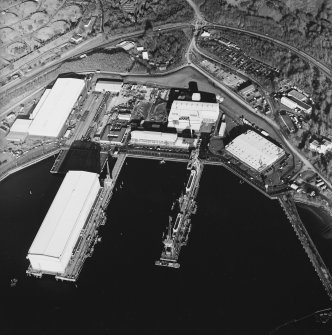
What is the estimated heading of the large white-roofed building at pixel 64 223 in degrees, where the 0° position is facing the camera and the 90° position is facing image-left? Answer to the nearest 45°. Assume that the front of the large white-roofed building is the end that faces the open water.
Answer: approximately 0°

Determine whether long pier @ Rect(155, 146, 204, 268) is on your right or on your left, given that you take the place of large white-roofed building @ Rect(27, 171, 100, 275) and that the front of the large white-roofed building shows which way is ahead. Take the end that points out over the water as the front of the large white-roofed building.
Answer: on your left

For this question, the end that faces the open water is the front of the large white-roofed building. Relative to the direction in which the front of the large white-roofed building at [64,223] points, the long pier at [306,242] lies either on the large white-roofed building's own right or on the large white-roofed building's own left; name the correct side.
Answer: on the large white-roofed building's own left

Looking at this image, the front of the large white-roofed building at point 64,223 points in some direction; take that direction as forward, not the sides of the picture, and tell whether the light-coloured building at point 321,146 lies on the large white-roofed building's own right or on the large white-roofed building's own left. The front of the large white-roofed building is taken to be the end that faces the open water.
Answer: on the large white-roofed building's own left

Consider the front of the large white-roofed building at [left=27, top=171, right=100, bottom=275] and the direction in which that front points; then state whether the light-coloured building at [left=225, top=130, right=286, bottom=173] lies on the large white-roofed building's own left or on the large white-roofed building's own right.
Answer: on the large white-roofed building's own left
